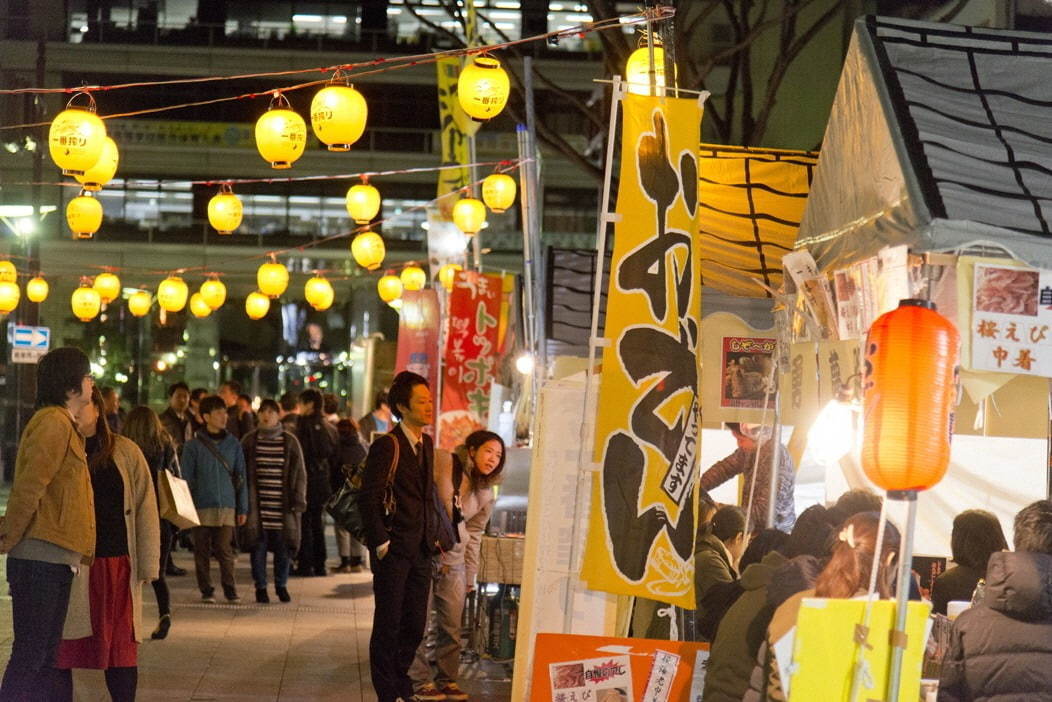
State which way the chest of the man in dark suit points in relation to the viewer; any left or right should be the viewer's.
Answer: facing the viewer and to the right of the viewer

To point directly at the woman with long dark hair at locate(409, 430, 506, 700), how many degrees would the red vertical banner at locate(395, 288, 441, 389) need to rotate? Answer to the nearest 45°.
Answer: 0° — it already faces them

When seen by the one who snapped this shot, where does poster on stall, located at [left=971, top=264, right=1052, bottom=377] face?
facing the viewer

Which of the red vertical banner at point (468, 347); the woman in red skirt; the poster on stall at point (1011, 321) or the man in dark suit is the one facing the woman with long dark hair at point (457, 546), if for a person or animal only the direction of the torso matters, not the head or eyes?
the red vertical banner

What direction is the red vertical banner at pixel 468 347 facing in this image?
toward the camera

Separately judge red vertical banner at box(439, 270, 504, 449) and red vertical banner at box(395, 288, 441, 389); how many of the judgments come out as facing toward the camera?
2

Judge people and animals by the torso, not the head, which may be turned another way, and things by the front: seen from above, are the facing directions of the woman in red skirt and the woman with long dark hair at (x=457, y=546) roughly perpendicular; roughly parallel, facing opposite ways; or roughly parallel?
roughly perpendicular

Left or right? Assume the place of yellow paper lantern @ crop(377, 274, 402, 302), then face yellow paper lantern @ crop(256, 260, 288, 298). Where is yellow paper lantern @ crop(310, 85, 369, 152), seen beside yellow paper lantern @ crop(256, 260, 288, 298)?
left

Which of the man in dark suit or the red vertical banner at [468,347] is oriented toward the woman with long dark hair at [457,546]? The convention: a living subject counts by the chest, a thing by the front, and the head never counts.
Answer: the red vertical banner

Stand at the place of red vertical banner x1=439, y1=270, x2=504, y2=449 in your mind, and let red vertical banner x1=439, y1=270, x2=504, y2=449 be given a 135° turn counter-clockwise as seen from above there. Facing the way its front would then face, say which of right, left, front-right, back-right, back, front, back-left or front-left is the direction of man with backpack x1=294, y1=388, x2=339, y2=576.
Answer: left
